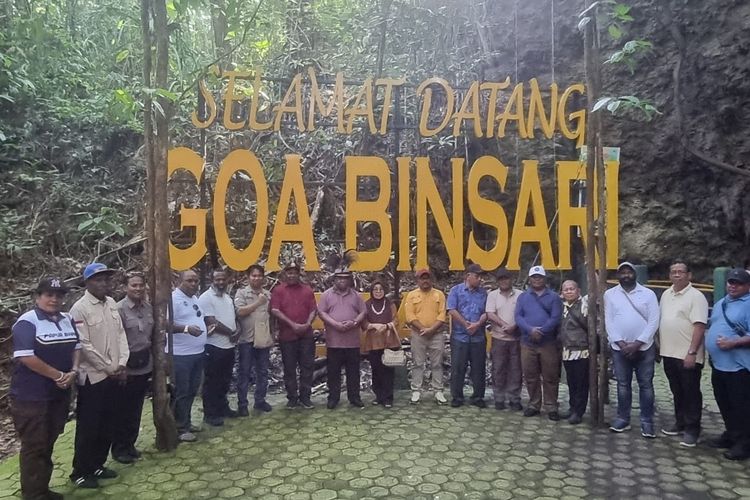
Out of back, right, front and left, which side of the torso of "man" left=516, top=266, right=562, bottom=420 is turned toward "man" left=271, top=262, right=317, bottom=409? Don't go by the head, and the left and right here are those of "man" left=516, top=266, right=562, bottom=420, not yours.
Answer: right

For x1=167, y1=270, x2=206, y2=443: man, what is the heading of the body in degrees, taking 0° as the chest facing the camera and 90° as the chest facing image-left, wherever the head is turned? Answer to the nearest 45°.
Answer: approximately 315°

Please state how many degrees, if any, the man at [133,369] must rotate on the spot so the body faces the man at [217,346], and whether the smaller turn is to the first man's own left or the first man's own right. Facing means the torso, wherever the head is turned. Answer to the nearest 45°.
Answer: approximately 90° to the first man's own left

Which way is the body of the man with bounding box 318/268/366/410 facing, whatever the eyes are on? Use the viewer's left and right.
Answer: facing the viewer

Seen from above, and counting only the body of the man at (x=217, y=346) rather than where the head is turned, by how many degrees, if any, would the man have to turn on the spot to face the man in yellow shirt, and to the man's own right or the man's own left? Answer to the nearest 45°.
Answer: approximately 45° to the man's own left

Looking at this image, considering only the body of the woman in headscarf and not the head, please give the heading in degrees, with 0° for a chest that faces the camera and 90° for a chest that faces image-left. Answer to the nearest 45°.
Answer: approximately 0°

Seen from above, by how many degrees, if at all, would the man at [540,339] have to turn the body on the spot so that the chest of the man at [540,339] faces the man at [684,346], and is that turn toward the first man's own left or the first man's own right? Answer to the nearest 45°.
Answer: approximately 90° to the first man's own left

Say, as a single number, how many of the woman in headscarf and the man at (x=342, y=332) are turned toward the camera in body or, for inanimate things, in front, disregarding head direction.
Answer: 2

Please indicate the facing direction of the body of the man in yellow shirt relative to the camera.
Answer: toward the camera

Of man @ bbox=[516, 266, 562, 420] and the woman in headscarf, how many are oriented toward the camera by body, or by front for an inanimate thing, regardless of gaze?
2

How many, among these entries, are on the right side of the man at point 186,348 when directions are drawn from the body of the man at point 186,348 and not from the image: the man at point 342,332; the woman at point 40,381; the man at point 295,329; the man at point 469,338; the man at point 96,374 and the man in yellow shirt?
2

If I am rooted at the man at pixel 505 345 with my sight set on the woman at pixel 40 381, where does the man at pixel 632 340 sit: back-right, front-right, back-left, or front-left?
back-left
